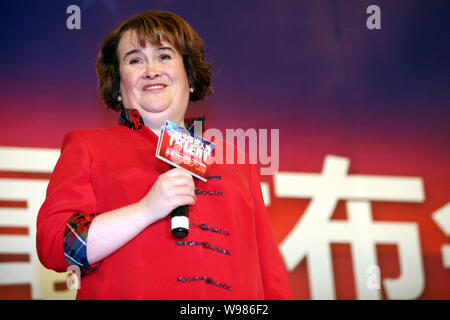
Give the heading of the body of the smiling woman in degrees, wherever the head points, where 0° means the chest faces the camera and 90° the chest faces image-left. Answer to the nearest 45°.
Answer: approximately 315°
